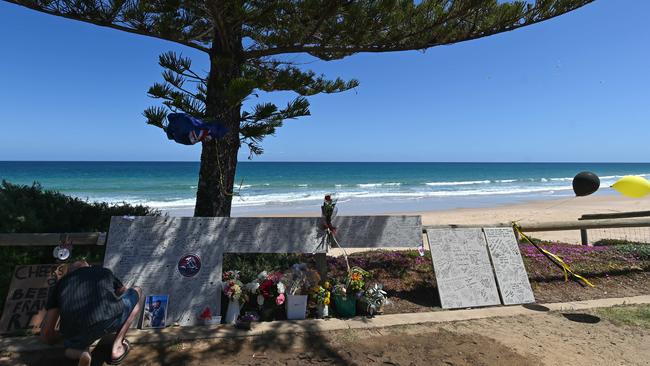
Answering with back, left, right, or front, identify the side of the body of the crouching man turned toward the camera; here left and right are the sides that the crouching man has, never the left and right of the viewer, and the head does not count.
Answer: back

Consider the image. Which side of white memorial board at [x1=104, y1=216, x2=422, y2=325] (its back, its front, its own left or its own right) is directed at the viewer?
front

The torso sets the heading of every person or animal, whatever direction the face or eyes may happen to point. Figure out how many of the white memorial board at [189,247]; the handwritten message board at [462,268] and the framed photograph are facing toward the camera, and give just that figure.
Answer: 3

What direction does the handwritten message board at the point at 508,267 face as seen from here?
toward the camera

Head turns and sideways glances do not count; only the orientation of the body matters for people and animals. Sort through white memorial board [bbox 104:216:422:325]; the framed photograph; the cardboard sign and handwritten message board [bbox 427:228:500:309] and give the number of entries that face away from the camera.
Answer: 0

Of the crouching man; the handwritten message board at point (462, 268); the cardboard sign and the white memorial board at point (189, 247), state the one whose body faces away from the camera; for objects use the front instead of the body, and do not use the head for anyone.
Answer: the crouching man

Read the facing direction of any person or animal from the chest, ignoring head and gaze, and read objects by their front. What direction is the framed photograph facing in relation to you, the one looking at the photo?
facing the viewer

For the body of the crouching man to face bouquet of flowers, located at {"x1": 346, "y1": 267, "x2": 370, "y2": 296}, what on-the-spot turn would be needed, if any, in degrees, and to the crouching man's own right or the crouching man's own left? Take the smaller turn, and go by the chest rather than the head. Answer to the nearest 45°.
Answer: approximately 90° to the crouching man's own right

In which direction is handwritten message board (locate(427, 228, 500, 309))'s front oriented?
toward the camera

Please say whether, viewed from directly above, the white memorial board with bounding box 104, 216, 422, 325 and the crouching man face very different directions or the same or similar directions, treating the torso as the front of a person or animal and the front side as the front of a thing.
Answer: very different directions

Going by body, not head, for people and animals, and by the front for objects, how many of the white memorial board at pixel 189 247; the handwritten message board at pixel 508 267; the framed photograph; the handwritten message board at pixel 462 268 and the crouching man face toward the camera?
4
